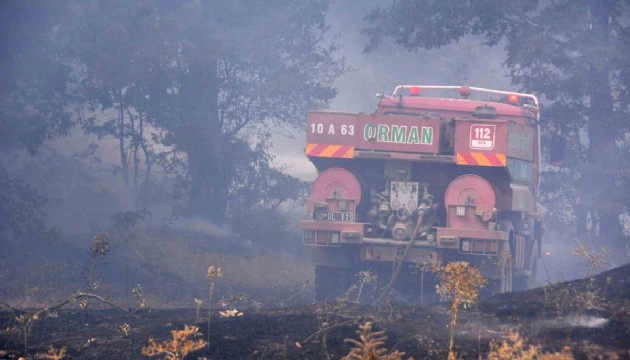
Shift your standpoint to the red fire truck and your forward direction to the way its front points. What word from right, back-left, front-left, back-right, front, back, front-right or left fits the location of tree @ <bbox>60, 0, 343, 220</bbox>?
front-left

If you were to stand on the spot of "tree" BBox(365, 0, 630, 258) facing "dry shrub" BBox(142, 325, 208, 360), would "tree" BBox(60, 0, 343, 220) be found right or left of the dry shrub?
right

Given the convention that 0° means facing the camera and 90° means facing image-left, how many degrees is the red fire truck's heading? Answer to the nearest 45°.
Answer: approximately 180°

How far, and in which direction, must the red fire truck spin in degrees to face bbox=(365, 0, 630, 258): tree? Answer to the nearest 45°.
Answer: approximately 45° to its right

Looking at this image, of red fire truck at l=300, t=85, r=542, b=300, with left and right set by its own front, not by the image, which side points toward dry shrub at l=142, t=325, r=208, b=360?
back

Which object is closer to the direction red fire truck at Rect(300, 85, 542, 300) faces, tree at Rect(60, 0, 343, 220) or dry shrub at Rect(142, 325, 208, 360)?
the tree

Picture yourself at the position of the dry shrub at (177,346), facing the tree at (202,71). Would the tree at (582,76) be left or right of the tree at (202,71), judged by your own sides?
right
